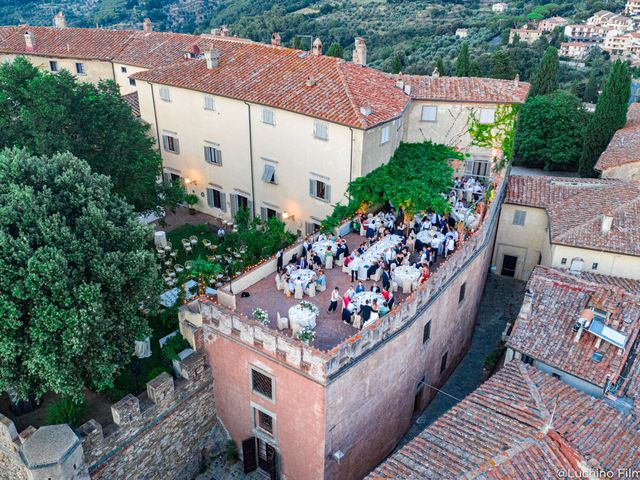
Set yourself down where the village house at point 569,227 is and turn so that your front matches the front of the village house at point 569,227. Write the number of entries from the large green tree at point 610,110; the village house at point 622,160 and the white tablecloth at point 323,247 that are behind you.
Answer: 2

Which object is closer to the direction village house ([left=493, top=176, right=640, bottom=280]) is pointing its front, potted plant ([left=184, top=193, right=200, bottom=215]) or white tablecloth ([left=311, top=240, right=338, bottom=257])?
the white tablecloth

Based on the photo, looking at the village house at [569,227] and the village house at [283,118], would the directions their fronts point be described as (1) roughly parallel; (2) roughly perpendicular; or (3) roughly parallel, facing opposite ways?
roughly parallel

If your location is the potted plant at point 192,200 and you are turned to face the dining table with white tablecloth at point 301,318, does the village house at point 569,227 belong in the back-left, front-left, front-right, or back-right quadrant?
front-left

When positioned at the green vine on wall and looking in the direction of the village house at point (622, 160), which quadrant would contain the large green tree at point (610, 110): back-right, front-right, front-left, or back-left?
front-left

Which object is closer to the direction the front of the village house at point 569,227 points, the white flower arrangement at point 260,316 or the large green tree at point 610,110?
the white flower arrangement

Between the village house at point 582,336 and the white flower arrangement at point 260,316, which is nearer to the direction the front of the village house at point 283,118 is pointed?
the white flower arrangement

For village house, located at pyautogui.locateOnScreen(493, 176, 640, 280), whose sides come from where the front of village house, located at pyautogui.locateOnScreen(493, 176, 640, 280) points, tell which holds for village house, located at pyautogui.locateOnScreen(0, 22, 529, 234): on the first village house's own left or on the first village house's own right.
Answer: on the first village house's own right

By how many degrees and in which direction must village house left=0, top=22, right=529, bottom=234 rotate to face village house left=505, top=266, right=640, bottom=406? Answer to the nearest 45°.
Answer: approximately 90° to its left

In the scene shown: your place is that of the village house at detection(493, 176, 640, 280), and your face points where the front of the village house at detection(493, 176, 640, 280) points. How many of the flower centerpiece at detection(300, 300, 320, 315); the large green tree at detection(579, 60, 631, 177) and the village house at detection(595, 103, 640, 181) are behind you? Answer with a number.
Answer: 2

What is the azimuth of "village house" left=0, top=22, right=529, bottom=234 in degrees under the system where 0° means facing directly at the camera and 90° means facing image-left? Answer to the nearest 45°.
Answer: approximately 45°

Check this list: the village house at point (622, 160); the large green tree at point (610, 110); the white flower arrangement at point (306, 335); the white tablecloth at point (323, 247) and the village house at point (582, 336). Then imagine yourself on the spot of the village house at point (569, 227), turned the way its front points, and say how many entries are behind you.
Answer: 2

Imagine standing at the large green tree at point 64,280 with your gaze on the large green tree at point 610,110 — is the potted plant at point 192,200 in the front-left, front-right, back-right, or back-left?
front-left

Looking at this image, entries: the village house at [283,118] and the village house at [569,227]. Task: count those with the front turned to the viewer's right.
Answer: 0

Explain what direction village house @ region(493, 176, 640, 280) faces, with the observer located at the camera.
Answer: facing the viewer

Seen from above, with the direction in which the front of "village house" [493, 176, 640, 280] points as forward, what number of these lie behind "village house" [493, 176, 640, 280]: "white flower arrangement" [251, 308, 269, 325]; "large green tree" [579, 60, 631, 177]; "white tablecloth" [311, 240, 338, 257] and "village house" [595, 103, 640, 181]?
2

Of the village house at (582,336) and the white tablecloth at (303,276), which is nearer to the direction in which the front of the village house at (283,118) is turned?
the white tablecloth

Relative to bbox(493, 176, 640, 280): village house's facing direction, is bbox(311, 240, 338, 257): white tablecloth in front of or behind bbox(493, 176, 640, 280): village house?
in front

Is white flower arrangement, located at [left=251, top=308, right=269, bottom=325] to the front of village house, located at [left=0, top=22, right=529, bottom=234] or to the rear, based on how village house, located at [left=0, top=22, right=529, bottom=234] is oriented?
to the front

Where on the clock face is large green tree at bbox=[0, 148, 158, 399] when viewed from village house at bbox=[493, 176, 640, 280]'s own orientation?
The large green tree is roughly at 1 o'clock from the village house.

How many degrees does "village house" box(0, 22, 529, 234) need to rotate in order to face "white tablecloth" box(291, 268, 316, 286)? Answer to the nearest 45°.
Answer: approximately 45° to its left

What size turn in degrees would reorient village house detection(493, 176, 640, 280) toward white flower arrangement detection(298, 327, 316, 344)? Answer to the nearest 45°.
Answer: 0° — it already faces it
